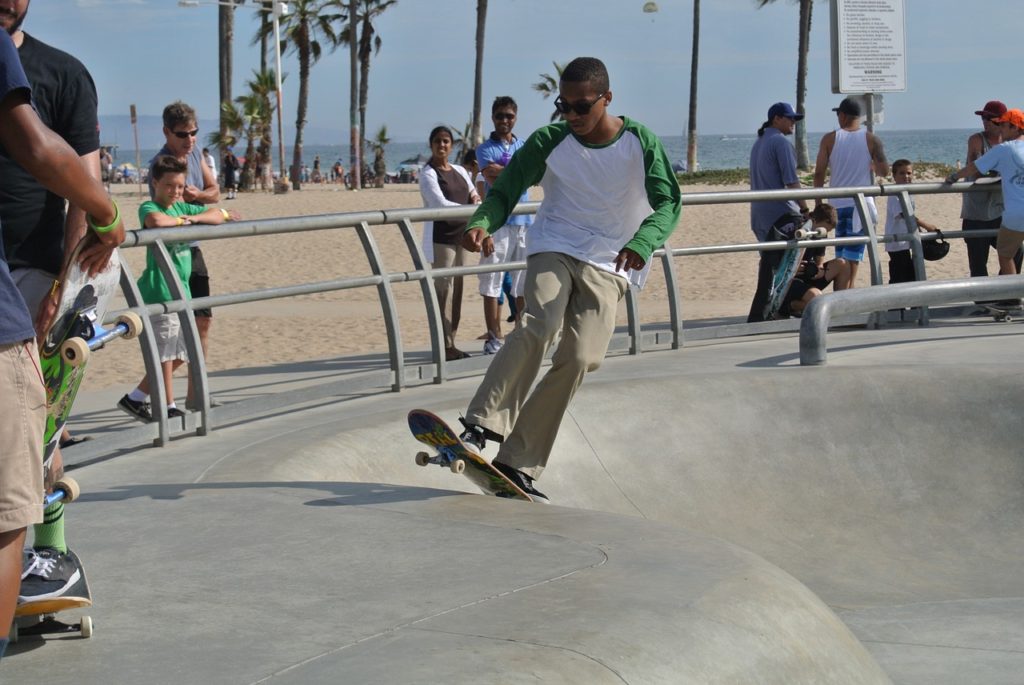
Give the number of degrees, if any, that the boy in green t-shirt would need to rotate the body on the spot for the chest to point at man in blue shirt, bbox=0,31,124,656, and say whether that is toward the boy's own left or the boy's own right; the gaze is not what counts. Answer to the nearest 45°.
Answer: approximately 45° to the boy's own right

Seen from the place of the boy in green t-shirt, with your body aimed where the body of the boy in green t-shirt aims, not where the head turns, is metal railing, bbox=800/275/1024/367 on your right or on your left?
on your left

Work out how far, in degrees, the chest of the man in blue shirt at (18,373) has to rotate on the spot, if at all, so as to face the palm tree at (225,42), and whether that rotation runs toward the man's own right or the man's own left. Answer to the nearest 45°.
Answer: approximately 90° to the man's own left

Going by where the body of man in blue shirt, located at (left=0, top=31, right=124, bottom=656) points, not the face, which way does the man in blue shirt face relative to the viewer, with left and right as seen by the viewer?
facing to the right of the viewer

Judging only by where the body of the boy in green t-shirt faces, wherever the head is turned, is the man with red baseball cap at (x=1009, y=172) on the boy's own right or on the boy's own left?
on the boy's own left
